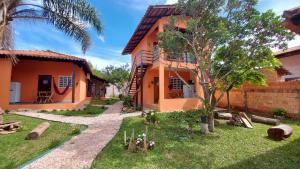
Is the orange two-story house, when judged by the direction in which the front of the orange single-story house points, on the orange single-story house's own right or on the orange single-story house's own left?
on the orange single-story house's own left

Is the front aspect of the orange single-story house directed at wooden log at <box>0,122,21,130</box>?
yes

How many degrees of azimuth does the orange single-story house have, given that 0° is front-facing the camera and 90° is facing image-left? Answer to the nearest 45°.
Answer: approximately 0°

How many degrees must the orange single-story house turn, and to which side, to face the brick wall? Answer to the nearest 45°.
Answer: approximately 45° to its left

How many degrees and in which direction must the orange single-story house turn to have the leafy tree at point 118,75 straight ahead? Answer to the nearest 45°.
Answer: approximately 135° to its left

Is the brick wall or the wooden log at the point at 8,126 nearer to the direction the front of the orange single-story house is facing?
the wooden log

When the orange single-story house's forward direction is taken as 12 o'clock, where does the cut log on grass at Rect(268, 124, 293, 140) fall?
The cut log on grass is roughly at 11 o'clock from the orange single-story house.
